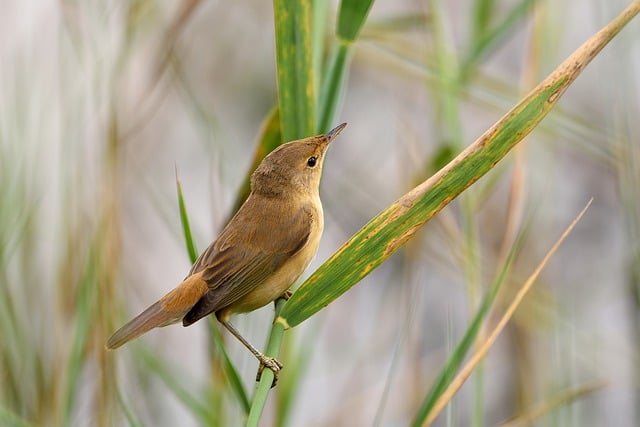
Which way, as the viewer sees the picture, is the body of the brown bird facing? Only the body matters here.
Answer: to the viewer's right

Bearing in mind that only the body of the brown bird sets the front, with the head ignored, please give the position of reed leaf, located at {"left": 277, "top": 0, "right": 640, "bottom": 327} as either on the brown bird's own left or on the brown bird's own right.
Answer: on the brown bird's own right
